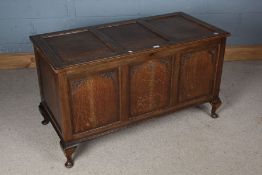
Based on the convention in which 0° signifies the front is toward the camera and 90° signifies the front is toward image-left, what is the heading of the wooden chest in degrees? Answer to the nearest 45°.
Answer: approximately 315°
